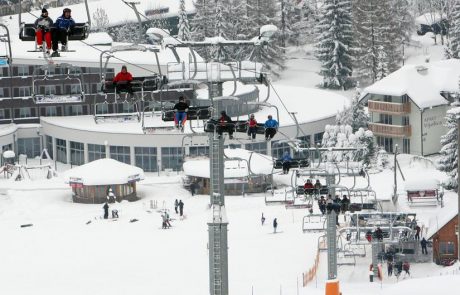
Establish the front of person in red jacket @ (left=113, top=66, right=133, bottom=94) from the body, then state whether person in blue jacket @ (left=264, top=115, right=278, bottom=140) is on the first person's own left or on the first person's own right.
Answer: on the first person's own left

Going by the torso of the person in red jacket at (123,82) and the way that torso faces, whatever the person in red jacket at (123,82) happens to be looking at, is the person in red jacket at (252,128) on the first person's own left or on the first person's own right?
on the first person's own left

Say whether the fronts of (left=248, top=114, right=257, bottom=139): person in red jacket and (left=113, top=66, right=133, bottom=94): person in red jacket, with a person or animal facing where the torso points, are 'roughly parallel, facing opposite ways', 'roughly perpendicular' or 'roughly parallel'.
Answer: roughly parallel

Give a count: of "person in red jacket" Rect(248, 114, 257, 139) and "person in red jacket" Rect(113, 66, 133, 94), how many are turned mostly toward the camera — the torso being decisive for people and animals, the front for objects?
2

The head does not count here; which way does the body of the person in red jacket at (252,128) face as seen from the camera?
toward the camera

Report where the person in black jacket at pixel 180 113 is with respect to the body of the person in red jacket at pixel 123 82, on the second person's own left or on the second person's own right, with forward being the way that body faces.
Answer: on the second person's own left
